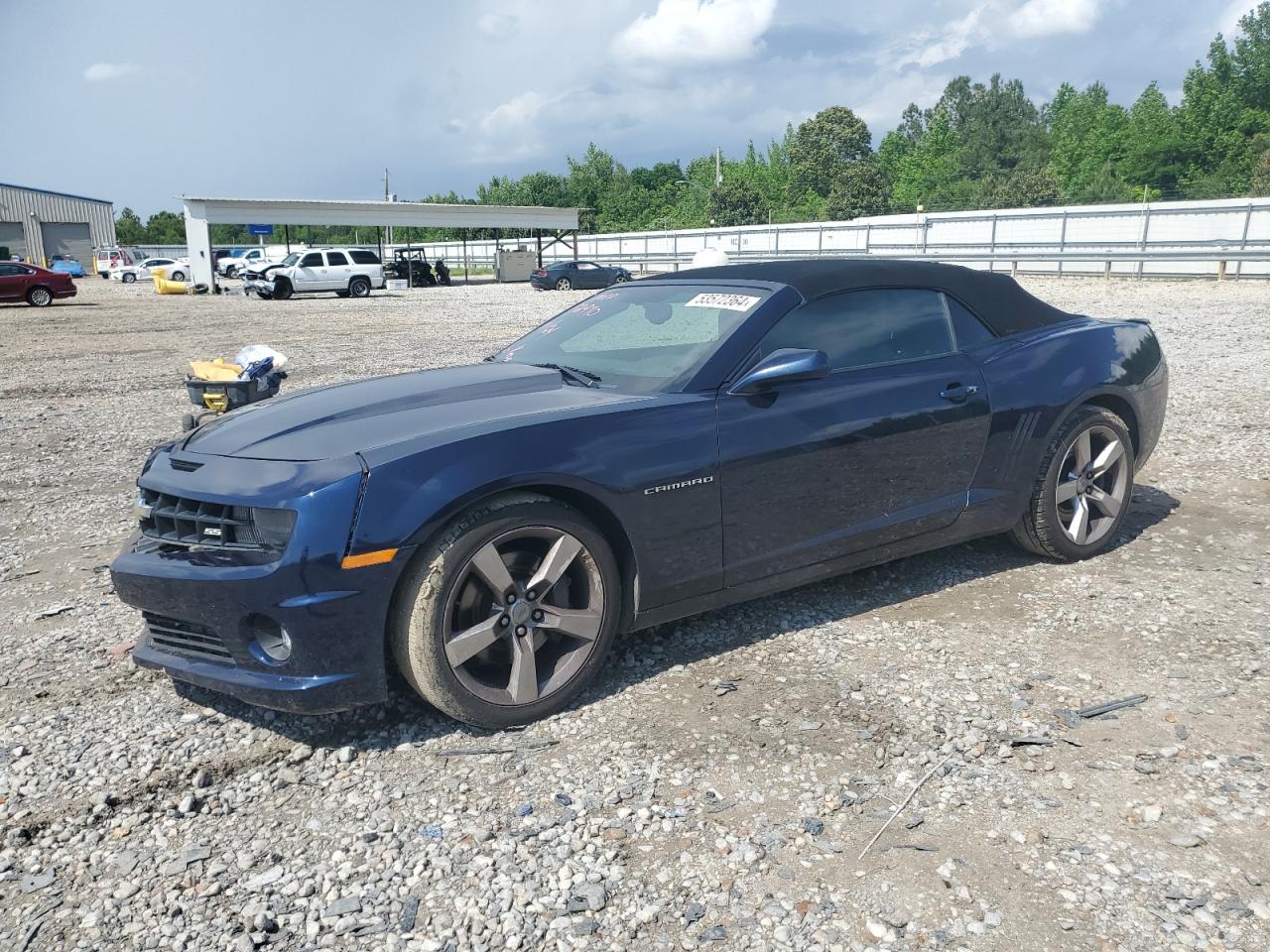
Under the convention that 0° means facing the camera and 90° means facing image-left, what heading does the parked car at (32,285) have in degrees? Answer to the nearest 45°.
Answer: approximately 90°

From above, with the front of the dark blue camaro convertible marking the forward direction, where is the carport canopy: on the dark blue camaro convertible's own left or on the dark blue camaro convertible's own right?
on the dark blue camaro convertible's own right

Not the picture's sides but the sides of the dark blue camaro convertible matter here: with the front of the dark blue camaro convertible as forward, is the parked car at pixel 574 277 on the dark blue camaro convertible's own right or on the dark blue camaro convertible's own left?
on the dark blue camaro convertible's own right

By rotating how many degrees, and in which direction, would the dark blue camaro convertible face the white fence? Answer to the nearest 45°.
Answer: approximately 180°

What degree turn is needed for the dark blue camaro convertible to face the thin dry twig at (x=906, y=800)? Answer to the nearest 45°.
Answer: approximately 90° to its left
